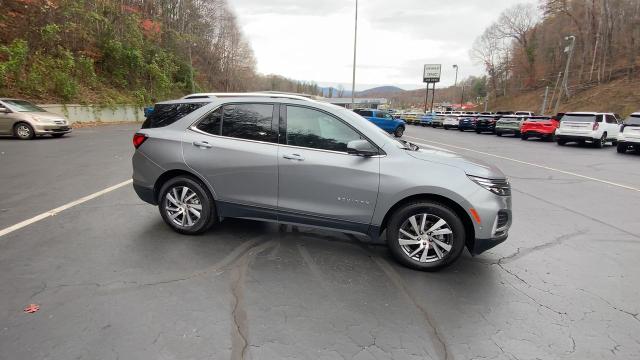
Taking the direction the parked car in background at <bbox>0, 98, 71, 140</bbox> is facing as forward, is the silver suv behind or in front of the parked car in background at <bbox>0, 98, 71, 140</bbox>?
in front

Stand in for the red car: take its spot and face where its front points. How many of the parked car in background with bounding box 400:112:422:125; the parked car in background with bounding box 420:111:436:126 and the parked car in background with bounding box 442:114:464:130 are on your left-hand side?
3

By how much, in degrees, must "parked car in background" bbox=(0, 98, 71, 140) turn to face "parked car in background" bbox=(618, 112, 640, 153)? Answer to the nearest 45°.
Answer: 0° — it already faces it

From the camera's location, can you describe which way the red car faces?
facing away from the viewer and to the right of the viewer

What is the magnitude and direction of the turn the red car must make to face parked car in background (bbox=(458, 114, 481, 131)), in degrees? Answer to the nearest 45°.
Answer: approximately 90° to its left

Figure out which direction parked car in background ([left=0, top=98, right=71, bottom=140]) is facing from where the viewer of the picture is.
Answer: facing the viewer and to the right of the viewer

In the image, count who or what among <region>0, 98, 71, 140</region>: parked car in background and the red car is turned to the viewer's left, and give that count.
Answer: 0

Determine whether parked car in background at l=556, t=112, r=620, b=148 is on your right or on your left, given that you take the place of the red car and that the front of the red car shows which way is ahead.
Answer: on your right

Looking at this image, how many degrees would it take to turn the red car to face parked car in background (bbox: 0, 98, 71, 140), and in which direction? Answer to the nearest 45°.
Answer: approximately 180°

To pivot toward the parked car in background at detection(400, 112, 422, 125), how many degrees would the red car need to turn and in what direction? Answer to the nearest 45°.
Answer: approximately 90° to its left

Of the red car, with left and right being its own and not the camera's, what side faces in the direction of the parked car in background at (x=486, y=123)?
left

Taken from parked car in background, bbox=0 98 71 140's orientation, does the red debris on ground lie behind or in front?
in front

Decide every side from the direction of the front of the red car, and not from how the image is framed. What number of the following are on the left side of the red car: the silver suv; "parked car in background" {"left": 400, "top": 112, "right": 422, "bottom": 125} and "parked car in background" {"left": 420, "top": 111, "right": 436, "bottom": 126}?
2
